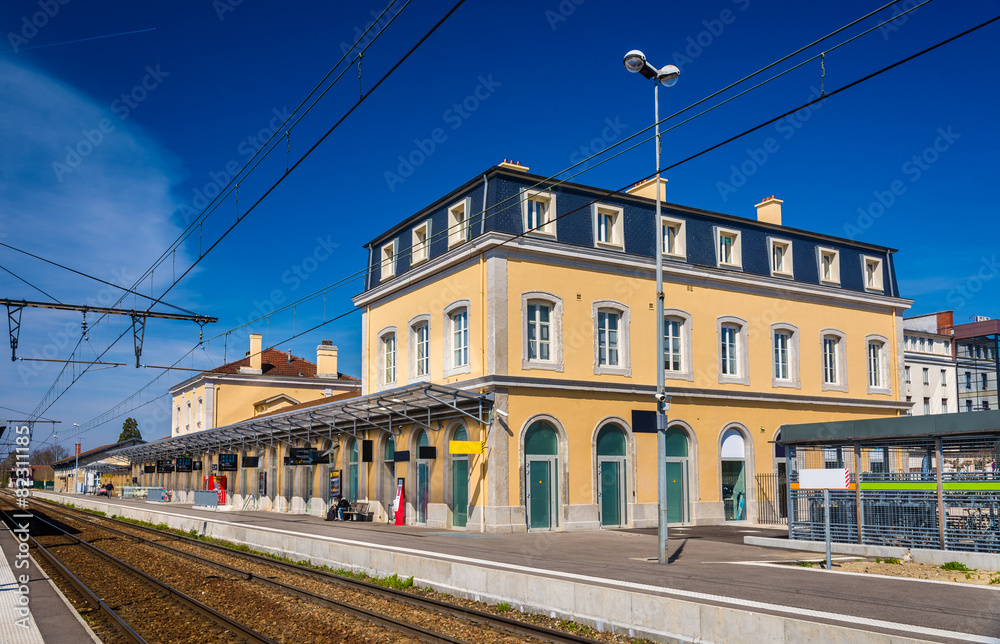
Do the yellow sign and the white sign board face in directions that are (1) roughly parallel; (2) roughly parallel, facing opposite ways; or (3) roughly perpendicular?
roughly parallel

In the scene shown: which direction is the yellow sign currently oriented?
toward the camera

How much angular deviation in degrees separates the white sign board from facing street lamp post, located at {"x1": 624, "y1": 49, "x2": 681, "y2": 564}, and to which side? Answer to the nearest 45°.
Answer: approximately 90° to its right

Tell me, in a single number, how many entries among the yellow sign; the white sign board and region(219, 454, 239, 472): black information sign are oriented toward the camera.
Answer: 3

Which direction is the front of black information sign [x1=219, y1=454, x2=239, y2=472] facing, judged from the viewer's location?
facing the viewer

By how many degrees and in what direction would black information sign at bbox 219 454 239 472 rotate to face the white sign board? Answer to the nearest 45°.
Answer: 0° — it already faces it

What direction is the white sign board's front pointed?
toward the camera

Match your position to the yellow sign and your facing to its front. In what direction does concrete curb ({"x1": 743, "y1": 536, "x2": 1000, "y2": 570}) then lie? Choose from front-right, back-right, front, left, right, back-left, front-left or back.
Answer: front-left

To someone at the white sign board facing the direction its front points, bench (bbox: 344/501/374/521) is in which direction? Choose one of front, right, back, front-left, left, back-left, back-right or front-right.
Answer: back-right

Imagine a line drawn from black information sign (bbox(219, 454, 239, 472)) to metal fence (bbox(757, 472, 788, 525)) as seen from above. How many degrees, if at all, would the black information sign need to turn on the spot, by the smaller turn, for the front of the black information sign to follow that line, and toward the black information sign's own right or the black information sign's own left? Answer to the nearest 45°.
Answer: approximately 45° to the black information sign's own left
